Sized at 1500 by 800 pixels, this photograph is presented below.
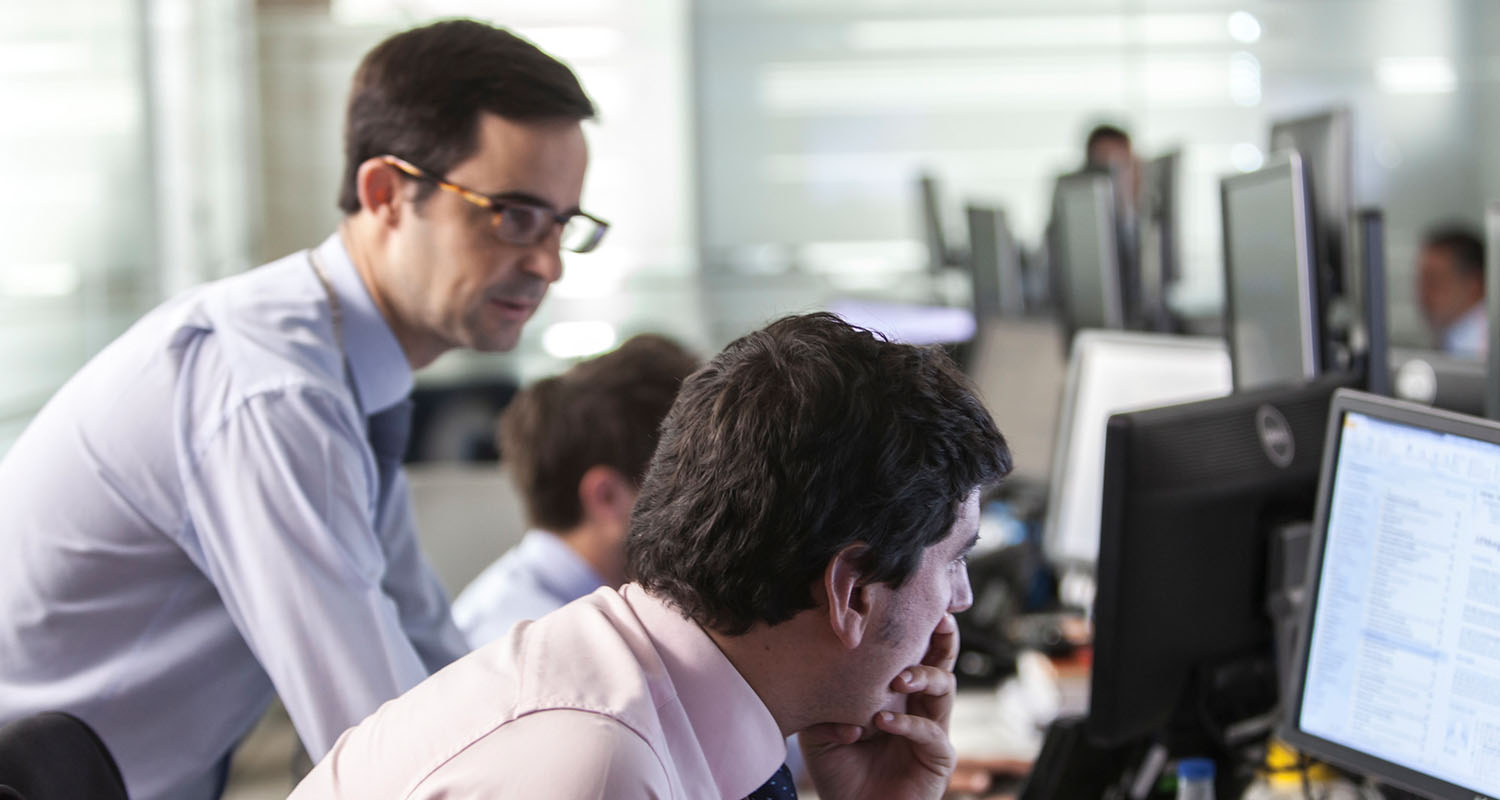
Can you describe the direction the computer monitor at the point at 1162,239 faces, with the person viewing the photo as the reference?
facing away from the viewer and to the right of the viewer

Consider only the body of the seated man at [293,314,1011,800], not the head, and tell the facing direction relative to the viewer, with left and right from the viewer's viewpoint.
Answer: facing to the right of the viewer

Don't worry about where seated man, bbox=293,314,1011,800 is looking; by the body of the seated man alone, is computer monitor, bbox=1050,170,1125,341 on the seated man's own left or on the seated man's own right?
on the seated man's own left

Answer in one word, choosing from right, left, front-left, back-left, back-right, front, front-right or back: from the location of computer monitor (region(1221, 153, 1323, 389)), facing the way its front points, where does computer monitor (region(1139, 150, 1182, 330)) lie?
back-right

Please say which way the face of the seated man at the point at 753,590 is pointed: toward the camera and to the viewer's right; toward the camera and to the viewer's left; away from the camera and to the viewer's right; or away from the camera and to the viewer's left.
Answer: away from the camera and to the viewer's right

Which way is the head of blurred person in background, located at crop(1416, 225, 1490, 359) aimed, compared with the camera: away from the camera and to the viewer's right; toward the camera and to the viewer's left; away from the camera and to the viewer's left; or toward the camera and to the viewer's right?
toward the camera and to the viewer's left

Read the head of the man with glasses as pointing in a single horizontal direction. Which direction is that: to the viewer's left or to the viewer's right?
to the viewer's right

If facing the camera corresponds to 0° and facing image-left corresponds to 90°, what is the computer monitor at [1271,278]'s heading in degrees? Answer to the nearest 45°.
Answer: approximately 45°
